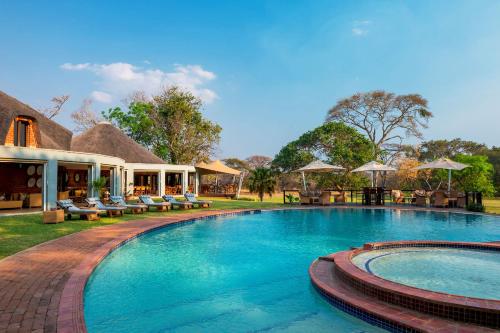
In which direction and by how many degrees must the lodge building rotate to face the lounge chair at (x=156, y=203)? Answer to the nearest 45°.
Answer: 0° — it already faces it

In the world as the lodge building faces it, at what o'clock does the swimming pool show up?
The swimming pool is roughly at 1 o'clock from the lodge building.

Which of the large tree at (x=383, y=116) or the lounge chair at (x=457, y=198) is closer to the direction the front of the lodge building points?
the lounge chair

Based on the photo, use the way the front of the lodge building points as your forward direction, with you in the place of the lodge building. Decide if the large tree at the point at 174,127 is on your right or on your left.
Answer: on your left

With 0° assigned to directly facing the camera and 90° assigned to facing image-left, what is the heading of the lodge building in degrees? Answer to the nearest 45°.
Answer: approximately 315°

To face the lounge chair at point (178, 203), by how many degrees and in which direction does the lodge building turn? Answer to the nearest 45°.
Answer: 0° — it already faces it

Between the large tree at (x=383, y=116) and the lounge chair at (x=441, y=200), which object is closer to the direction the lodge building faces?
the lounge chair

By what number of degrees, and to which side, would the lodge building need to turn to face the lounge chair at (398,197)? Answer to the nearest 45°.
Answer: approximately 45° to its left
